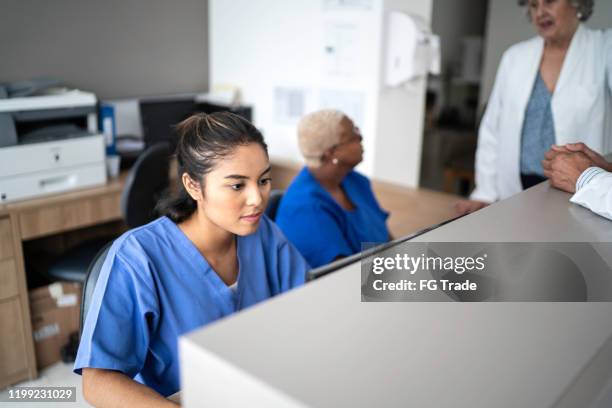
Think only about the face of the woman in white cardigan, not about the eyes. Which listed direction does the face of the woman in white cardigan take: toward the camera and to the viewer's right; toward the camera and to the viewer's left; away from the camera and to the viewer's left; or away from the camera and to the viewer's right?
toward the camera and to the viewer's left

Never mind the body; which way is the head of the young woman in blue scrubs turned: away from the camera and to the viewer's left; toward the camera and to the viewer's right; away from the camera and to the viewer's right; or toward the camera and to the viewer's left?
toward the camera and to the viewer's right

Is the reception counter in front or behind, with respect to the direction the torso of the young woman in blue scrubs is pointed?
in front

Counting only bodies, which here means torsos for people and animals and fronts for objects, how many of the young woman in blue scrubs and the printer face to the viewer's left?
0

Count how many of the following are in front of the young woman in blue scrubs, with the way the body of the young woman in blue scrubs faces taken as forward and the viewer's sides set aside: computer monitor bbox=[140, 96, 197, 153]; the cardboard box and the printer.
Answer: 0

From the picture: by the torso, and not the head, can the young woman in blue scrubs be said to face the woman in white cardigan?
no

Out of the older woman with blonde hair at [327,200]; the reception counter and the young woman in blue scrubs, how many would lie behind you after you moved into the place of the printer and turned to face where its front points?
0

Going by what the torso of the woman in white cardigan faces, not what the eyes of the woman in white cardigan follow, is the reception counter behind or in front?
in front

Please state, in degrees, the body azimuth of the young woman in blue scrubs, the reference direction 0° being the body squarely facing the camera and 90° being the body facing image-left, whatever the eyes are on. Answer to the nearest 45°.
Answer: approximately 315°

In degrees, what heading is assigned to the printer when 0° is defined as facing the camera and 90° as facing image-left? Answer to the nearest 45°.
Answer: approximately 315°

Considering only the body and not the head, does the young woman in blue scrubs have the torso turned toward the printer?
no

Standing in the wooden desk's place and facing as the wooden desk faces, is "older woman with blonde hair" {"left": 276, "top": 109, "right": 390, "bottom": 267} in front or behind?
in front

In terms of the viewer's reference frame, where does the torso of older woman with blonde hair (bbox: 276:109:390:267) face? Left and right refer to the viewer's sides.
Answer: facing the viewer and to the right of the viewer
